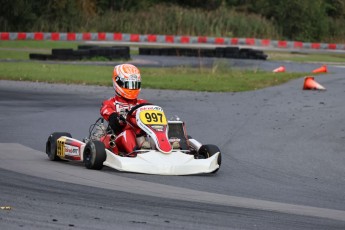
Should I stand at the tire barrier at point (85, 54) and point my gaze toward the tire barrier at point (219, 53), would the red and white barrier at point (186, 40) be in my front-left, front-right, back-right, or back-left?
front-left

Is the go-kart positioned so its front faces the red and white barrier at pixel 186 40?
no

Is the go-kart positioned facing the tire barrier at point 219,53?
no

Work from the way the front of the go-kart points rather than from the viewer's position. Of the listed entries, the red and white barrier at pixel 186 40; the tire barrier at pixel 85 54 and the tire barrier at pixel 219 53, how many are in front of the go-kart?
0

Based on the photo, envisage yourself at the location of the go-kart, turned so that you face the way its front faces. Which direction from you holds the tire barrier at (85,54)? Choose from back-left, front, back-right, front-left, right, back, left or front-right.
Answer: back-left

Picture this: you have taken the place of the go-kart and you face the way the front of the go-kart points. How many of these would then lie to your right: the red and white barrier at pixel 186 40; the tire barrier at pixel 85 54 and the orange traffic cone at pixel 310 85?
0

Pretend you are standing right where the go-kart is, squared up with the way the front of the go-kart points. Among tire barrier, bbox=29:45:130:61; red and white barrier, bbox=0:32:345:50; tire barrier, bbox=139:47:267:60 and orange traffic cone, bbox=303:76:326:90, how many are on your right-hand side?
0

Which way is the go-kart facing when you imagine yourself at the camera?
facing the viewer and to the right of the viewer
